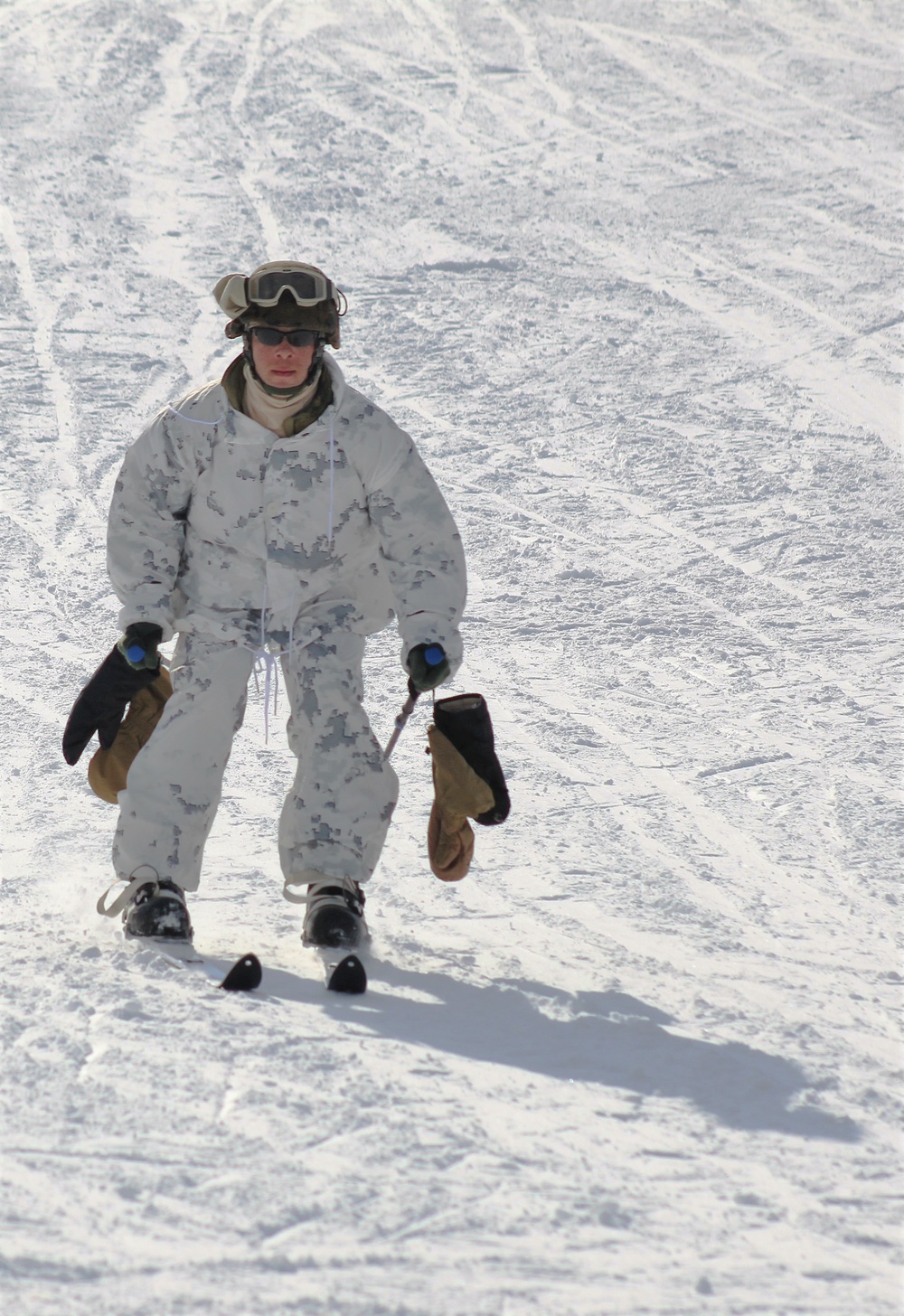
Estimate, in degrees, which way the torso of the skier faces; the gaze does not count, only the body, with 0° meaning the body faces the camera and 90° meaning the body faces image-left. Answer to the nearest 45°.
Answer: approximately 0°
